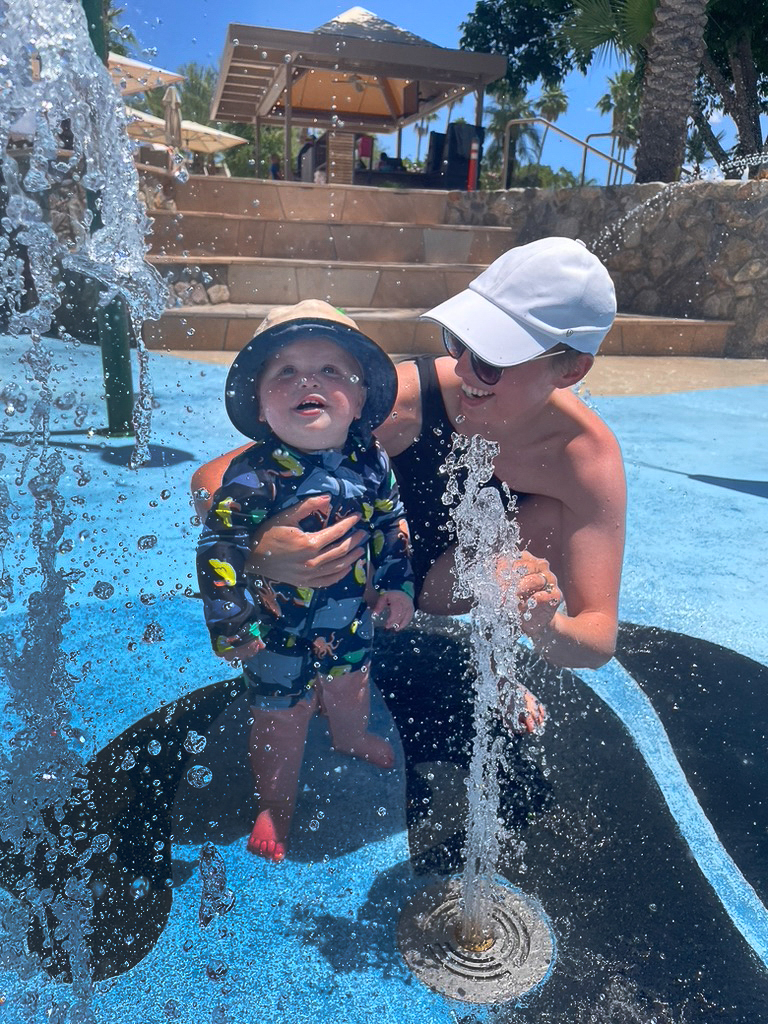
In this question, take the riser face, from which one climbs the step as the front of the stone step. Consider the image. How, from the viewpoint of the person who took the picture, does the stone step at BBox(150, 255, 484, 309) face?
facing the viewer

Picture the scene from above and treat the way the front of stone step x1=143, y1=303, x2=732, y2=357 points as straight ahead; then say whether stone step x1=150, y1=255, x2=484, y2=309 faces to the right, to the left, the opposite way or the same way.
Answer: the same way

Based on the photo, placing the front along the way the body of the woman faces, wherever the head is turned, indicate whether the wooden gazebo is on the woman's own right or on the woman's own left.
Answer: on the woman's own right

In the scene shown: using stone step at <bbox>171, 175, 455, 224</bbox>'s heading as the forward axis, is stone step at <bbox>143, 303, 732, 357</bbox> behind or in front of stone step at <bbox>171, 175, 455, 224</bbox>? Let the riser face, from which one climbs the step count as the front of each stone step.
in front

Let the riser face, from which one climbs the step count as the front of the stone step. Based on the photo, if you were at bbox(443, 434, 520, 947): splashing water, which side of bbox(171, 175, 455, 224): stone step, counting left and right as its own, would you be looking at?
front

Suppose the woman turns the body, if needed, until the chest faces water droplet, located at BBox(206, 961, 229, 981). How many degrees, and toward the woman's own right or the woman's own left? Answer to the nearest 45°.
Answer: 0° — they already face it

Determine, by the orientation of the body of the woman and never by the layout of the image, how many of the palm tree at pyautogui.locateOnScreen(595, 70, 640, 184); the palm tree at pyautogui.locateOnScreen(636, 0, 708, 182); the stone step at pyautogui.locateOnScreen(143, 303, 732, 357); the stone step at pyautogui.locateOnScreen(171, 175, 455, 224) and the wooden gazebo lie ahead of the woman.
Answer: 0

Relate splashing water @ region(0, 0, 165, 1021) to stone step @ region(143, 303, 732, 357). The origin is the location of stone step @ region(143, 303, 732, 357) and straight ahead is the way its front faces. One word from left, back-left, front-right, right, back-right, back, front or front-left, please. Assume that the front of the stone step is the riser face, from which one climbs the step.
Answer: front

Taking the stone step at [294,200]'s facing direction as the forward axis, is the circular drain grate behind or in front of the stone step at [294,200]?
in front

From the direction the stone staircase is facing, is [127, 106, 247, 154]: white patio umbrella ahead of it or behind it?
behind

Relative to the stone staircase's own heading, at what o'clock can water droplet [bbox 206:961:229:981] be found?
The water droplet is roughly at 12 o'clock from the stone staircase.

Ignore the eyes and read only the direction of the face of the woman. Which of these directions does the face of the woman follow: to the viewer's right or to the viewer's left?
to the viewer's left

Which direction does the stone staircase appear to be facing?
toward the camera

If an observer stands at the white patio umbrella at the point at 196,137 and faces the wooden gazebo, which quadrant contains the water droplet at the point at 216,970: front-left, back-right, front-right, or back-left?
front-right

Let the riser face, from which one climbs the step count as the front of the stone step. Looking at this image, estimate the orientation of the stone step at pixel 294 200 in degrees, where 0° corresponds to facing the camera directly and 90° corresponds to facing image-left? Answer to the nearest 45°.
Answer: approximately 0°

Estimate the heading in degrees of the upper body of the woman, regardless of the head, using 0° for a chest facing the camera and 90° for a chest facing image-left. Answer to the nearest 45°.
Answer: approximately 45°

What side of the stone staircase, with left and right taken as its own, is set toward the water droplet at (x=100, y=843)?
front
